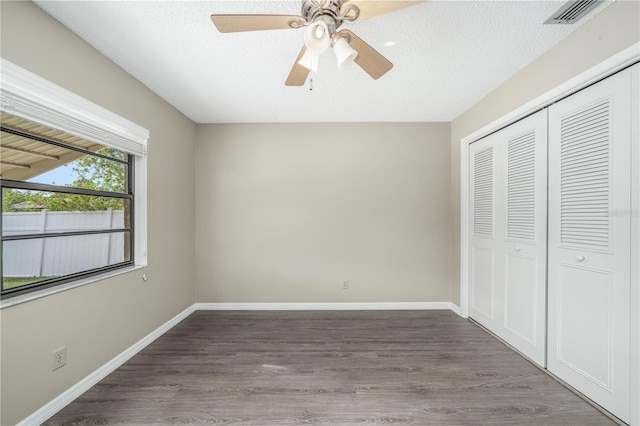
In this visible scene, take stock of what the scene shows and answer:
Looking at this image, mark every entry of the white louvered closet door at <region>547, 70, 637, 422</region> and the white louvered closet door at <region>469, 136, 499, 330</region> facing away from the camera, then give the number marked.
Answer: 0

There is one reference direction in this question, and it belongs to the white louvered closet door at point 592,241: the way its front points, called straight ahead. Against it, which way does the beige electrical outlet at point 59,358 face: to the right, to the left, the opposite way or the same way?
the opposite way

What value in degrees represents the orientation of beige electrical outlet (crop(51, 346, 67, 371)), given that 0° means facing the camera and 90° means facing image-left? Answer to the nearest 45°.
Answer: approximately 315°

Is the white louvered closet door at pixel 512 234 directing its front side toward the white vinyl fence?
yes

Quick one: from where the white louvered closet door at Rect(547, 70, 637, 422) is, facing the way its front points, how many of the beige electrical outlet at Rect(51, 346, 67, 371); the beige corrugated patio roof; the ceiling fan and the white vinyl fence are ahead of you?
4

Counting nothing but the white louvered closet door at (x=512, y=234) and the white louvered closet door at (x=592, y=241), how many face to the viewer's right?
0

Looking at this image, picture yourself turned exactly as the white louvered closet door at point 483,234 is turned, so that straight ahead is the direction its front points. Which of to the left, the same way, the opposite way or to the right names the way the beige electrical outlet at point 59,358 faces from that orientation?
the opposite way

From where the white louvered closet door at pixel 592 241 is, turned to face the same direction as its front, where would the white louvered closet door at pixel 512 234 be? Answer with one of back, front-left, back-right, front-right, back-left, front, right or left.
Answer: right

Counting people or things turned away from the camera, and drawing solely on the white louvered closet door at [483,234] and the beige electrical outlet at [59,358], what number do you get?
0

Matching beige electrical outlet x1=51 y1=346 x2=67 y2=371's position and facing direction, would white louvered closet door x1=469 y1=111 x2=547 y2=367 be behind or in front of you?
in front
